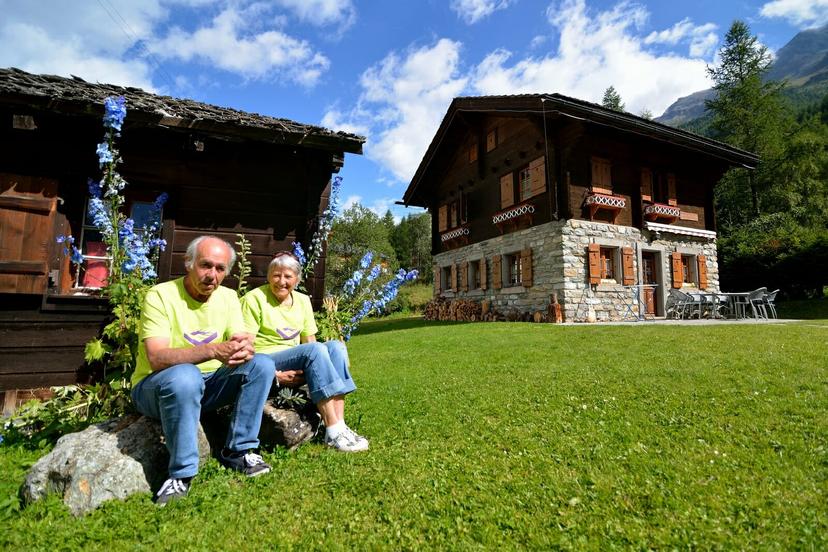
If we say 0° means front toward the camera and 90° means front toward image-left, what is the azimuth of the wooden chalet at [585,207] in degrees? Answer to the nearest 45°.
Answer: approximately 315°

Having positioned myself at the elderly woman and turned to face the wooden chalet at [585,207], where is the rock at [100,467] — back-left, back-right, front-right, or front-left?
back-left

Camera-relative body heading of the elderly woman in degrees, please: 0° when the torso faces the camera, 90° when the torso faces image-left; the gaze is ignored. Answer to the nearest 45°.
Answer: approximately 315°

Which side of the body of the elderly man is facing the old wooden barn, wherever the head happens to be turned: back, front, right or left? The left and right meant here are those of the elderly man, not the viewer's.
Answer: back

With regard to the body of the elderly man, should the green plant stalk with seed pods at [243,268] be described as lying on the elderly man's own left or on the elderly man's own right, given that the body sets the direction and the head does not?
on the elderly man's own left

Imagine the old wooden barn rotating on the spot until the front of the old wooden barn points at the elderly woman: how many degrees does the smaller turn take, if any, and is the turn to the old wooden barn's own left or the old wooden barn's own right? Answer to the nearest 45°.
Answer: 0° — it already faces them

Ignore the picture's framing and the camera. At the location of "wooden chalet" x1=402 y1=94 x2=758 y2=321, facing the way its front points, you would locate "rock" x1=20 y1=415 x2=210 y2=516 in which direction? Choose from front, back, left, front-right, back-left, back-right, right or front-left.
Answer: front-right

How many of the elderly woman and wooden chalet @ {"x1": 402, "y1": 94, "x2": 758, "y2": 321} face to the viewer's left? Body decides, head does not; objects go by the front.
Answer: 0

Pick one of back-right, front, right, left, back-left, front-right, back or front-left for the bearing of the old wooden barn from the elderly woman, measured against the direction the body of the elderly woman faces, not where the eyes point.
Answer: back

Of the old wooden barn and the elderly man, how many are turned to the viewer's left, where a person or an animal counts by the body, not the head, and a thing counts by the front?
0

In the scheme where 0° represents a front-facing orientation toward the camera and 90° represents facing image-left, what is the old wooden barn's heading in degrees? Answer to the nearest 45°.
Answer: approximately 315°

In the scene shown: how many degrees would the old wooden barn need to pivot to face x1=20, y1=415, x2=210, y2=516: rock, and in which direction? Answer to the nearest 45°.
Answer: approximately 45° to its right

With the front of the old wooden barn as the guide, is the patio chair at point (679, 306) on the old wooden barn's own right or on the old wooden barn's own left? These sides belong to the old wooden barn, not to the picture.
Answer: on the old wooden barn's own left
